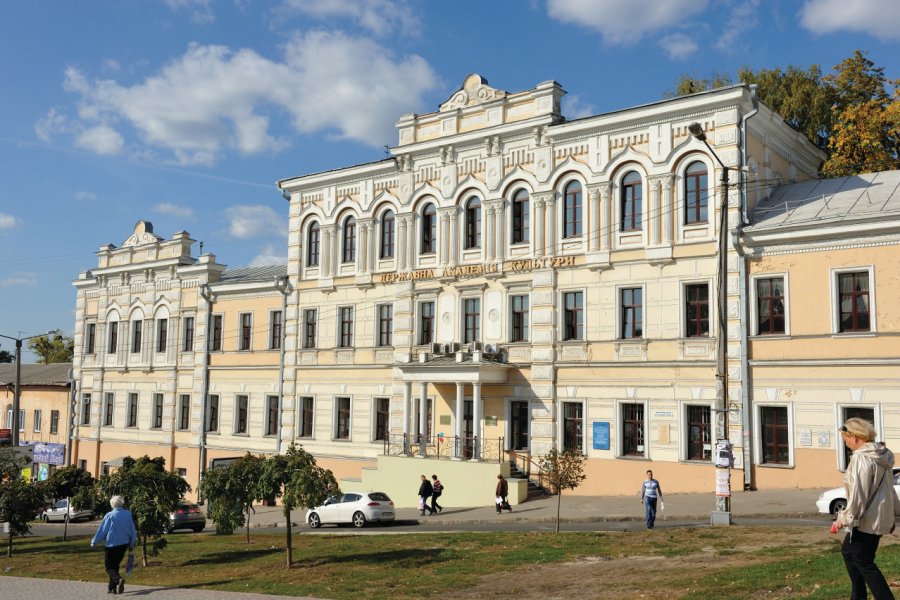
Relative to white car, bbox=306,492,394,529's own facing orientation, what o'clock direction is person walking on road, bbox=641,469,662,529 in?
The person walking on road is roughly at 6 o'clock from the white car.

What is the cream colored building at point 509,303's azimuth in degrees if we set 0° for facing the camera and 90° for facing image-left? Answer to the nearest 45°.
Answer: approximately 45°

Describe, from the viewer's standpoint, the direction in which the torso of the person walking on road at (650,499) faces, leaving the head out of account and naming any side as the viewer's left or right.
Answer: facing the viewer

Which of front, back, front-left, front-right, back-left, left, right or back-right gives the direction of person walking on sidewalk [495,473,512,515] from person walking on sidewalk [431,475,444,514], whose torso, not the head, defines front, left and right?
back-left

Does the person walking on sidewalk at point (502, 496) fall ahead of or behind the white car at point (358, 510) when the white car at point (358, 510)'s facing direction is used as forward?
behind

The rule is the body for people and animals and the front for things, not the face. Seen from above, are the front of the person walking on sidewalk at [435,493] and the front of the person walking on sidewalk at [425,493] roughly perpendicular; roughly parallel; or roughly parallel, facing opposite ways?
roughly parallel
